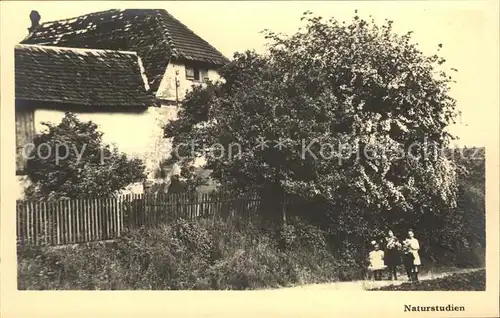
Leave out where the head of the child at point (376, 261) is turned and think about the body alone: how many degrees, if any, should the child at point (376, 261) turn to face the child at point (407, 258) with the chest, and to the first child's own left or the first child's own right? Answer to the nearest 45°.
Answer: approximately 90° to the first child's own left

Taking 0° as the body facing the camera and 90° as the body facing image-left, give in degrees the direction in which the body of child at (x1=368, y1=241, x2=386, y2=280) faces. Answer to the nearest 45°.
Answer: approximately 0°

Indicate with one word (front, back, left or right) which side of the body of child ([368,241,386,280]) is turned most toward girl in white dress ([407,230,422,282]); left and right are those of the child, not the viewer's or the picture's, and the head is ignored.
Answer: left
